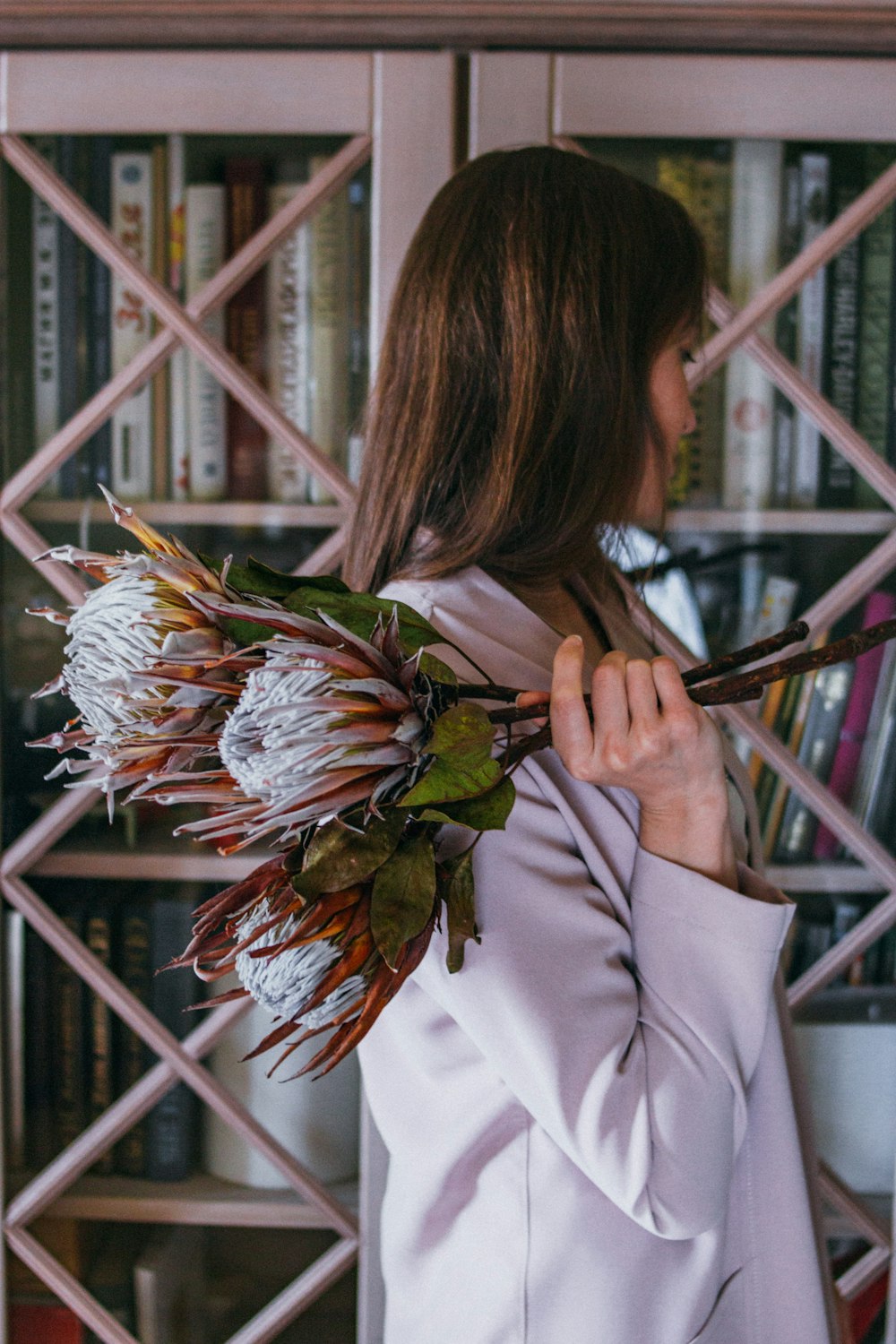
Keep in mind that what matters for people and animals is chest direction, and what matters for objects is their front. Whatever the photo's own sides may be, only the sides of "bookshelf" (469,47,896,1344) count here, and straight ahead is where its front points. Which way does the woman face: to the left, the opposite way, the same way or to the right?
to the left

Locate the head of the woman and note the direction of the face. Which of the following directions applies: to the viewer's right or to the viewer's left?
to the viewer's right

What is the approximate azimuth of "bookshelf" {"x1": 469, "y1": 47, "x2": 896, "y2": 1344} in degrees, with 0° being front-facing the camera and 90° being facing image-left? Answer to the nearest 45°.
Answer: approximately 0°

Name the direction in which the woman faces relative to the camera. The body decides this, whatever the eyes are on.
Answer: to the viewer's right

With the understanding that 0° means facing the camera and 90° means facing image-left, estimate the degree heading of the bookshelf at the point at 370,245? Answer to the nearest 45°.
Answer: approximately 0°
